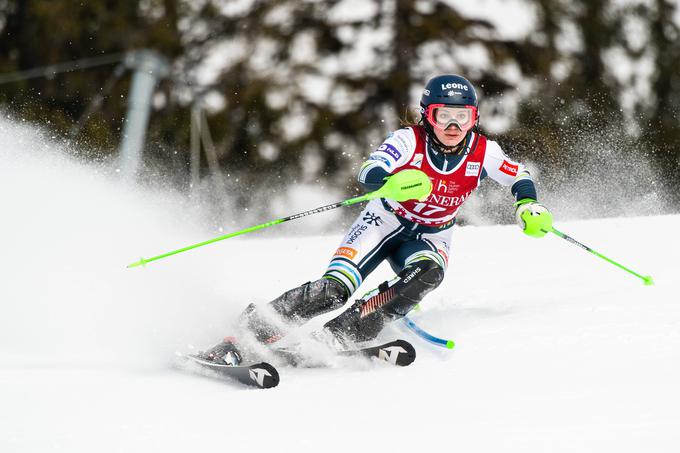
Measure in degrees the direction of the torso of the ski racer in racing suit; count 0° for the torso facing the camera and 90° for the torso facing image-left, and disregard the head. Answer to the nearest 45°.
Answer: approximately 0°

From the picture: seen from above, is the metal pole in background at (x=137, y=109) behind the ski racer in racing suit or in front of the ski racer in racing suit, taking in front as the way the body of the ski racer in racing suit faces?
behind
